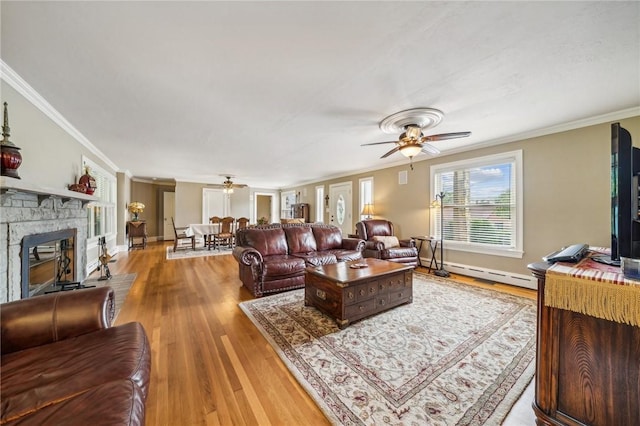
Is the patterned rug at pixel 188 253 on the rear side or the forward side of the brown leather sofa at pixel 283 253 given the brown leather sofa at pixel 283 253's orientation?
on the rear side

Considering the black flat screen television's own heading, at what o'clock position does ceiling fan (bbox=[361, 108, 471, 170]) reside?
The ceiling fan is roughly at 1 o'clock from the black flat screen television.

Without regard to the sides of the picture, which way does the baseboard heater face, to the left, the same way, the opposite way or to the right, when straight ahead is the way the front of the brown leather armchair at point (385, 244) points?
to the right

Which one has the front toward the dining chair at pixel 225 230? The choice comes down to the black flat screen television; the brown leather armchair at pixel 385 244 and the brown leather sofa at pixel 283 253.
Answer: the black flat screen television

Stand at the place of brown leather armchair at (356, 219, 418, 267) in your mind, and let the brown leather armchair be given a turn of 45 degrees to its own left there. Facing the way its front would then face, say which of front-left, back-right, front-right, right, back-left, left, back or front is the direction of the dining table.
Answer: back

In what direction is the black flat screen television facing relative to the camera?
to the viewer's left

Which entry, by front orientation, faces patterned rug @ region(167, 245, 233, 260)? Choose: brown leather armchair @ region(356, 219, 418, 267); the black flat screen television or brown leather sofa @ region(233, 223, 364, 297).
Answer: the black flat screen television

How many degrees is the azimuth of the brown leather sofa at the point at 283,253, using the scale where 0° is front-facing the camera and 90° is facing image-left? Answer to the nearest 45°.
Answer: approximately 315°

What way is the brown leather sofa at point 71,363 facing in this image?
to the viewer's right

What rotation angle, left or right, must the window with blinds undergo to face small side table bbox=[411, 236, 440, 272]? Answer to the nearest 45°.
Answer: approximately 45° to its right

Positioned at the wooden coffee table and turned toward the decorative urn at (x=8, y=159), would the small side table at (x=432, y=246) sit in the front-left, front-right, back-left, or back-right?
back-right
